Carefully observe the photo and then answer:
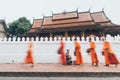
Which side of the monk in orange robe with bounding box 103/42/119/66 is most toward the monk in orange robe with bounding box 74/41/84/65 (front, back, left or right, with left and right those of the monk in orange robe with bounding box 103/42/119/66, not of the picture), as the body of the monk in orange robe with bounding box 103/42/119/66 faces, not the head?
front

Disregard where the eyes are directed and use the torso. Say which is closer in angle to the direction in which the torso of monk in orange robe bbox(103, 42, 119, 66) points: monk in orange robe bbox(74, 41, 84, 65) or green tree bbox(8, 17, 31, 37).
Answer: the monk in orange robe

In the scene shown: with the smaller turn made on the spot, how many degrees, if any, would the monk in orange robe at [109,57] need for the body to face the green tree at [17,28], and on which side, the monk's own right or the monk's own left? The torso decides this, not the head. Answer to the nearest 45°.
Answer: approximately 45° to the monk's own right

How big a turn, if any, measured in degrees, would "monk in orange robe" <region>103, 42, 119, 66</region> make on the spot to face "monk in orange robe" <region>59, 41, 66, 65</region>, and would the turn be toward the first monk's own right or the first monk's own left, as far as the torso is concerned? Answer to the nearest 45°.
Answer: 0° — they already face them

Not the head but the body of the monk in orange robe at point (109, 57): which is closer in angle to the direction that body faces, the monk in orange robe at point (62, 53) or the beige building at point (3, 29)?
the monk in orange robe

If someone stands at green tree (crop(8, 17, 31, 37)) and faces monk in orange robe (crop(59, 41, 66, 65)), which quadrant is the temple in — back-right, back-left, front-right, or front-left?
front-left

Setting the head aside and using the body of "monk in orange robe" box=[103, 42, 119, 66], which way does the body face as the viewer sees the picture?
to the viewer's left
